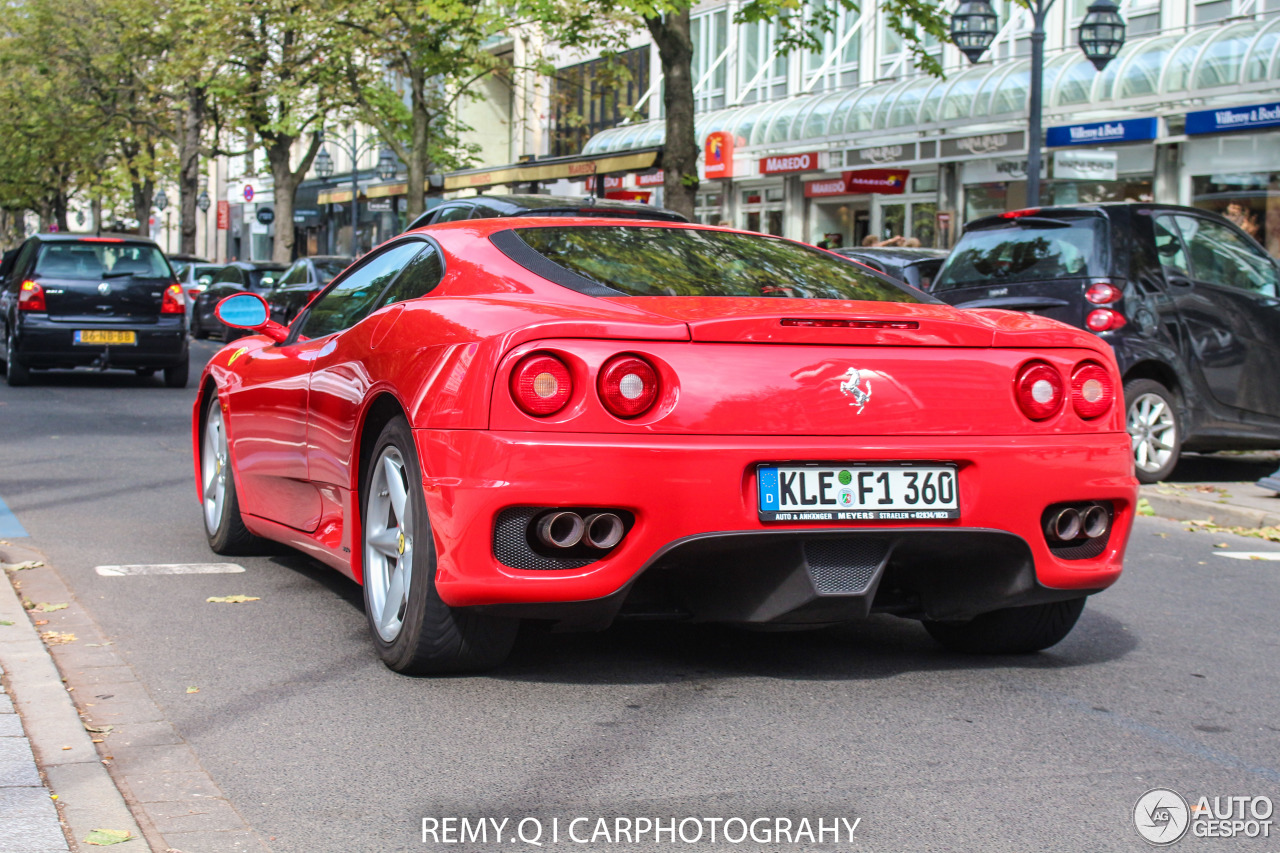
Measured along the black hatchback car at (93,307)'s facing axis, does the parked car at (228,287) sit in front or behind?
in front

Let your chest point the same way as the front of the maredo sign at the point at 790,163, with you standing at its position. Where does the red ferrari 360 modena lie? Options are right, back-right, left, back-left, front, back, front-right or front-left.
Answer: front-left

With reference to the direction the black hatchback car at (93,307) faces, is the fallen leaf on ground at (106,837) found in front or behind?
behind

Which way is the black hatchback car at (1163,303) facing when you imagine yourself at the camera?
facing away from the viewer and to the right of the viewer

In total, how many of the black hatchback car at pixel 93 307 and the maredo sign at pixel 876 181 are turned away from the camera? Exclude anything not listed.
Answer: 1

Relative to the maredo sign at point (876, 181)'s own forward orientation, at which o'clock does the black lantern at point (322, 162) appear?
The black lantern is roughly at 3 o'clock from the maredo sign.

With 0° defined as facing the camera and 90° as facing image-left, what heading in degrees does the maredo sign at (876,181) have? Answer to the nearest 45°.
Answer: approximately 45°

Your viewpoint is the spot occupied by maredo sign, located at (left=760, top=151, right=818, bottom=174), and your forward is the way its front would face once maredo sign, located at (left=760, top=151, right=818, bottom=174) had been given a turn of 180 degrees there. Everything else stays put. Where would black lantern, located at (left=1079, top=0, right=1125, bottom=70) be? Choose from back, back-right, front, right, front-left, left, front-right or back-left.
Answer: back-right

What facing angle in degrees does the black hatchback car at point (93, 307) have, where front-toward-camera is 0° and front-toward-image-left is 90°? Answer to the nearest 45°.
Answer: approximately 180°

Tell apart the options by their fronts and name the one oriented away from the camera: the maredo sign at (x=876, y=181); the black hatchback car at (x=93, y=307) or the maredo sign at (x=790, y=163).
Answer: the black hatchback car

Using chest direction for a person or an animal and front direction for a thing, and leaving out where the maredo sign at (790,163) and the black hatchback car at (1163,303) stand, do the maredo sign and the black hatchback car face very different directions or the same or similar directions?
very different directions

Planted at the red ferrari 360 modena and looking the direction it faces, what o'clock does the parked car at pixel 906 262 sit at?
The parked car is roughly at 2 o'clock from the red ferrari 360 modena.

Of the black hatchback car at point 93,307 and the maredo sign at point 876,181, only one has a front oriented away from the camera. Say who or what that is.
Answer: the black hatchback car

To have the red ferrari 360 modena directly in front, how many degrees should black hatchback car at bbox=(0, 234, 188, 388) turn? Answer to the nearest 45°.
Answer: approximately 180°
